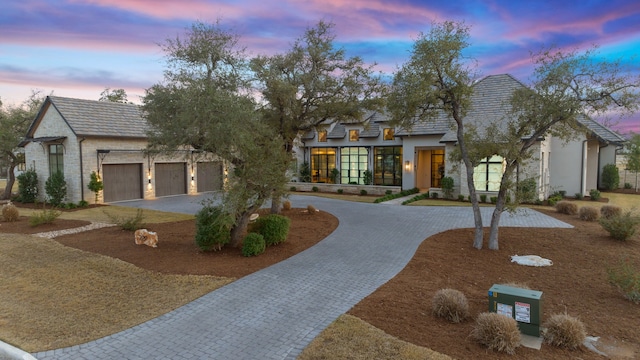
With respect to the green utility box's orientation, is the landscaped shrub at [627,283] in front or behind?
behind

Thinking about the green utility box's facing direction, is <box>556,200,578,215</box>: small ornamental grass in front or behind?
behind

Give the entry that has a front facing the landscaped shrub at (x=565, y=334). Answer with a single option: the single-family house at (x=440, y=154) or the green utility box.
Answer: the single-family house

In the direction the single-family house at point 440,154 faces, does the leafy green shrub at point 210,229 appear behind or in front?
in front

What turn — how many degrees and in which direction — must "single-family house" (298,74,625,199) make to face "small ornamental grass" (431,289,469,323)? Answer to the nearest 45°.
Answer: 0° — it already faces it

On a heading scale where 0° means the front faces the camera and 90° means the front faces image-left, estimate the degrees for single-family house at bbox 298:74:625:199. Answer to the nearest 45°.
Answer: approximately 0°

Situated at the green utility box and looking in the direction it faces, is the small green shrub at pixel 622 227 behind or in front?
behind

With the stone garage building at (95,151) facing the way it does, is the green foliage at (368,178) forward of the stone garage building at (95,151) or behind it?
forward

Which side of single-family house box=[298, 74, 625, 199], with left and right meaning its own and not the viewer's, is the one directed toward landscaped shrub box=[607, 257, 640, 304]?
front

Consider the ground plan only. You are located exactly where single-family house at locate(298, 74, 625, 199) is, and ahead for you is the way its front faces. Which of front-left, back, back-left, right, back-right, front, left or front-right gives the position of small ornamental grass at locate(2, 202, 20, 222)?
front-right

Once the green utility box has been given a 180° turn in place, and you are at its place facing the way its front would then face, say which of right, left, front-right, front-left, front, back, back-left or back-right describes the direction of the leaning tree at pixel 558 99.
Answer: front-left
